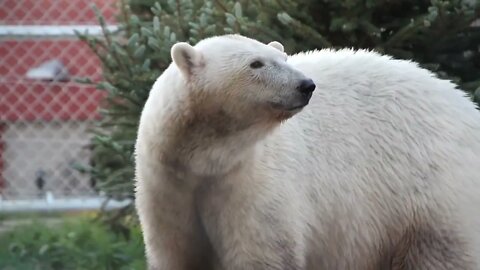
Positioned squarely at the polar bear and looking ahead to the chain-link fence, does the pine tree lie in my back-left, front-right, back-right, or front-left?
front-right

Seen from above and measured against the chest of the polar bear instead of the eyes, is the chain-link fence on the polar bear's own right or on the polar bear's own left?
on the polar bear's own right

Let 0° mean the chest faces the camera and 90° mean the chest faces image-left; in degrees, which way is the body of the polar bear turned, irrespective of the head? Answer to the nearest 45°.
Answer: approximately 45°

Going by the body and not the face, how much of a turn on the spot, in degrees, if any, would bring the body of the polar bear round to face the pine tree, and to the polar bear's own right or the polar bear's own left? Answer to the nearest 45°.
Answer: approximately 135° to the polar bear's own right

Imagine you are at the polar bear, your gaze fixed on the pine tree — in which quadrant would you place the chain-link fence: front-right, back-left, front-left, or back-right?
front-left
